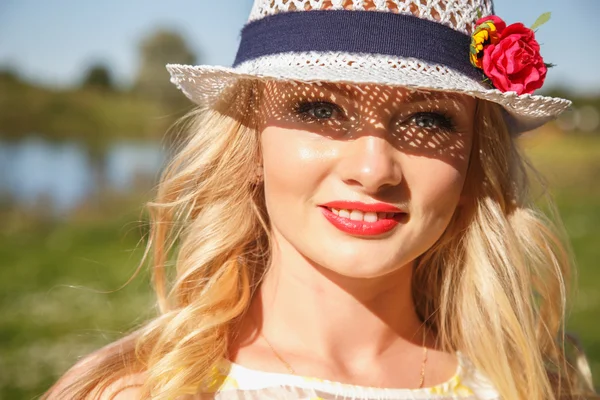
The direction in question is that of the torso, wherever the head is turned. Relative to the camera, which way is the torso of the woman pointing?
toward the camera

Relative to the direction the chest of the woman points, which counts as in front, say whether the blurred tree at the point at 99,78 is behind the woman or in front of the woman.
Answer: behind

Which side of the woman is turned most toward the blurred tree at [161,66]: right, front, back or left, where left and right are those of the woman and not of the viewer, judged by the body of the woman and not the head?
back

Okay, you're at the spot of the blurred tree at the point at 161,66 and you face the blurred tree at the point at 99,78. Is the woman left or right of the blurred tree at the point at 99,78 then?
left
